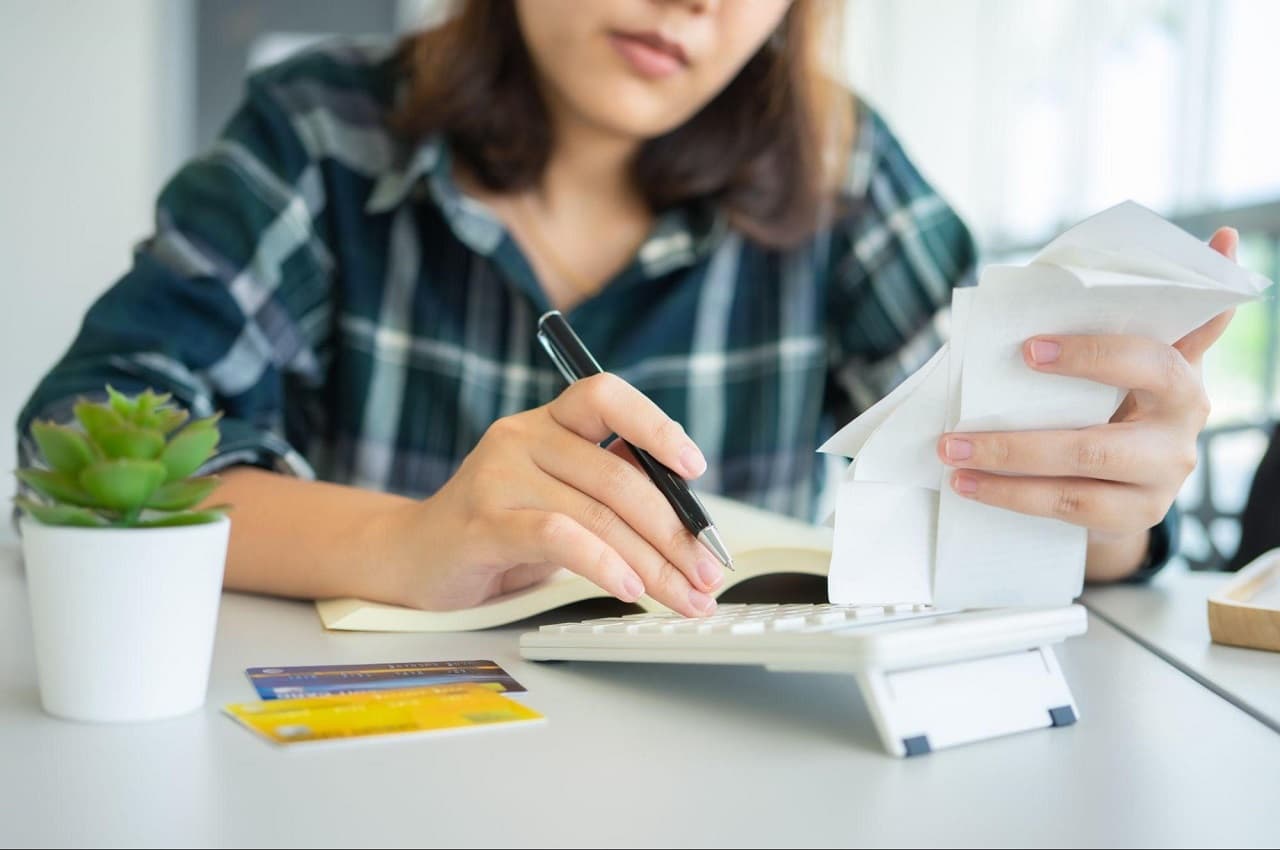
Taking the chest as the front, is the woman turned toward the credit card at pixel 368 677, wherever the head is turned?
yes

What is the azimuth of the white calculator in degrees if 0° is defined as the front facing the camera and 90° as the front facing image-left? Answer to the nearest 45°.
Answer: approximately 135°

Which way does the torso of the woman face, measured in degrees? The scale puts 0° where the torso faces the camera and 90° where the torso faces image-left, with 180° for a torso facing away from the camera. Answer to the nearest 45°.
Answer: approximately 0°

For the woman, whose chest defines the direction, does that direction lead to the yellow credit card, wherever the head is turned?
yes

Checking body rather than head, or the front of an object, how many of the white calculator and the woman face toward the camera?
1

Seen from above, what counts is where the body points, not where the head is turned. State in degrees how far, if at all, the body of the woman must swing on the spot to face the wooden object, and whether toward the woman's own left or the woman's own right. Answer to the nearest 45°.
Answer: approximately 45° to the woman's own left
